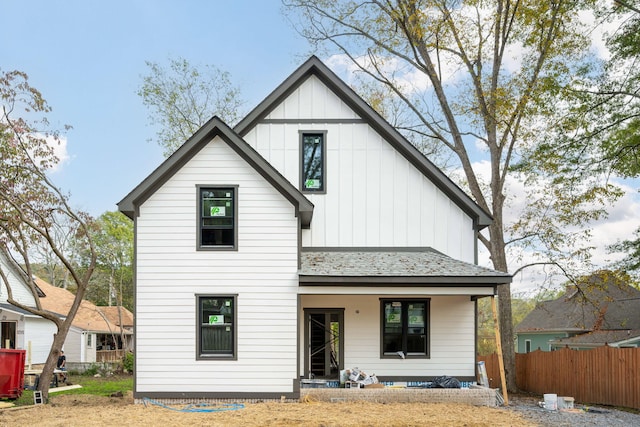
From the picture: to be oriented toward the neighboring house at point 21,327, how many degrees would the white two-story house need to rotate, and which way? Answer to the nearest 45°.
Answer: approximately 135° to its right

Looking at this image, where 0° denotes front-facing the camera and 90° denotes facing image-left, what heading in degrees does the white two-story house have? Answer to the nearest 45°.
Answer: approximately 0°

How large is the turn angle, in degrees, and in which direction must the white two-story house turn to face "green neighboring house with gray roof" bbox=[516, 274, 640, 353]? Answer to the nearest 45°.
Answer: approximately 135° to its left
